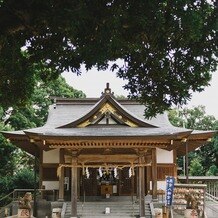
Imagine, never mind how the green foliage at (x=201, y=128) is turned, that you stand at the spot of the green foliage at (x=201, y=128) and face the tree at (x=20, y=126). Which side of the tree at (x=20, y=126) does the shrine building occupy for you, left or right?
left

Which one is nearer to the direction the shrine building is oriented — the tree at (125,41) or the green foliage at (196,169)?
the tree

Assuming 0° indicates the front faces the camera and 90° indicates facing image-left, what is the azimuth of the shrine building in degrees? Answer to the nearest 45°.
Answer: approximately 0°

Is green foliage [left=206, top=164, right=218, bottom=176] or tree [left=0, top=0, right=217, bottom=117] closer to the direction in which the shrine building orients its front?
the tree

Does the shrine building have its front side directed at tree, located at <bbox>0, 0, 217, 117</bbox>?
yes
